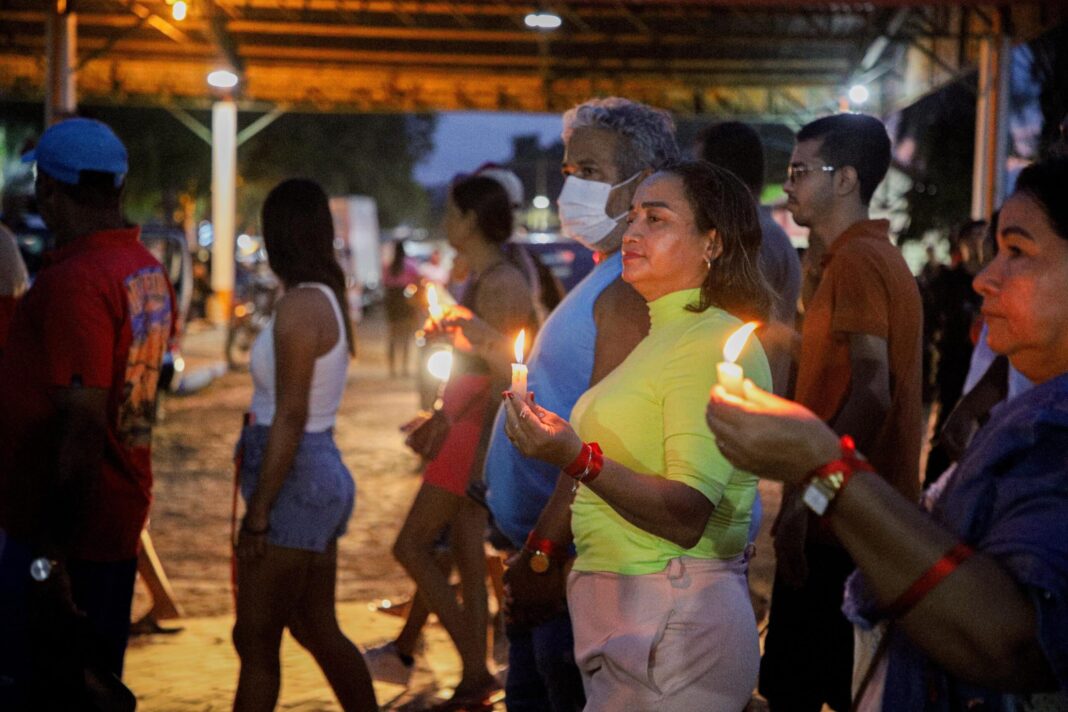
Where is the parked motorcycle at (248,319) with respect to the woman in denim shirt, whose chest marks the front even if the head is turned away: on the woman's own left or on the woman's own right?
on the woman's own right

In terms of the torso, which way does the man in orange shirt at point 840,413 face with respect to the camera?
to the viewer's left

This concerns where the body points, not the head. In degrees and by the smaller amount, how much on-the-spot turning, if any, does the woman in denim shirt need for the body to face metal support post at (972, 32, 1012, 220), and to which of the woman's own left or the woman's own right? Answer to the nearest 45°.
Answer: approximately 90° to the woman's own right

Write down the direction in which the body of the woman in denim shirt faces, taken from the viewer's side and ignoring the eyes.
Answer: to the viewer's left

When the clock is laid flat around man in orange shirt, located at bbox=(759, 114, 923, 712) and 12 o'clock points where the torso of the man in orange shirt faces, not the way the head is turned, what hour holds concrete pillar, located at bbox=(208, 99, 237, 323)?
The concrete pillar is roughly at 2 o'clock from the man in orange shirt.

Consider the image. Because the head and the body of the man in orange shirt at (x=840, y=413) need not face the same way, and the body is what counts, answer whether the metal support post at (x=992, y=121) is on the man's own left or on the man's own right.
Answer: on the man's own right

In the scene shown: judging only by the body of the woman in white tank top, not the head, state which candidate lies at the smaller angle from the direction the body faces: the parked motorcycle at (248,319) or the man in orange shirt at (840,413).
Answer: the parked motorcycle

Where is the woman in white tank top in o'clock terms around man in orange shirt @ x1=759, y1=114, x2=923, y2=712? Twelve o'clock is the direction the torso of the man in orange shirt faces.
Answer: The woman in white tank top is roughly at 12 o'clock from the man in orange shirt.

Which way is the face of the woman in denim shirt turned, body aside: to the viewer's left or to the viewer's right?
to the viewer's left
